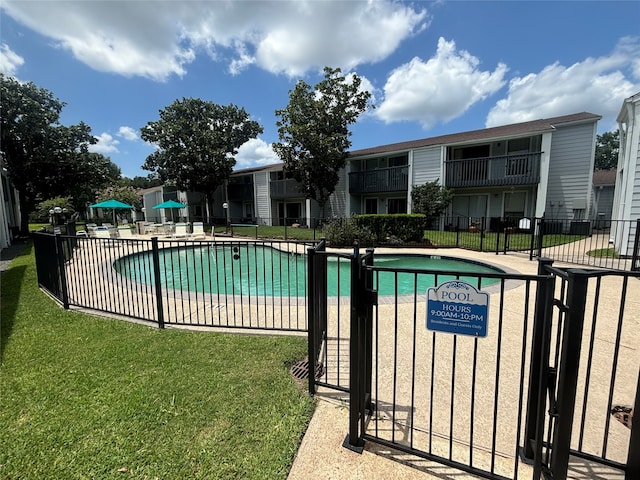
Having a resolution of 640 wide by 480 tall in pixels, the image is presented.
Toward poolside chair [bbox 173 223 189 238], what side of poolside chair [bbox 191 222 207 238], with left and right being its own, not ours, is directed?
right

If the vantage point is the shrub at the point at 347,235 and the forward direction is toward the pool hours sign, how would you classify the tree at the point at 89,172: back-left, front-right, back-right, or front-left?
back-right

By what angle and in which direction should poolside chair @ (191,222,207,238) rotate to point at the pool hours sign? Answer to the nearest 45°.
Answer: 0° — it already faces it

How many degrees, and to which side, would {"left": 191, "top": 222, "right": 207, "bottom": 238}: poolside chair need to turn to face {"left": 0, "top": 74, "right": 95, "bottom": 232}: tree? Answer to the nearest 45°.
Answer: approximately 90° to its right

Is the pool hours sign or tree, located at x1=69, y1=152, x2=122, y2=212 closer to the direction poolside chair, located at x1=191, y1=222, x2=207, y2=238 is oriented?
the pool hours sign

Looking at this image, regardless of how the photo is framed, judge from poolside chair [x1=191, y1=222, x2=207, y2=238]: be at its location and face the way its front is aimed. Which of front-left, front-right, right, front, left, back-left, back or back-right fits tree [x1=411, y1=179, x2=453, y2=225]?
front-left

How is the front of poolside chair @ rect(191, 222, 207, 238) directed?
toward the camera

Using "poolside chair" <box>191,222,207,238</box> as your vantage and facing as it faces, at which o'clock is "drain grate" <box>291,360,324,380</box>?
The drain grate is roughly at 12 o'clock from the poolside chair.

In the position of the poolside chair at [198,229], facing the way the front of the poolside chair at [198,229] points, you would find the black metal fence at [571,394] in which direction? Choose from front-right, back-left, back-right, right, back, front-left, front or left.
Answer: front

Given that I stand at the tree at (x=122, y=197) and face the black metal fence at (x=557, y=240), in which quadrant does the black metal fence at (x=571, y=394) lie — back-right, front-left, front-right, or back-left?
front-right

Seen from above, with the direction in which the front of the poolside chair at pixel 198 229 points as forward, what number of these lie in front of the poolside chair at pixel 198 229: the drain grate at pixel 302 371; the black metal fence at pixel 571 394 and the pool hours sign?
3

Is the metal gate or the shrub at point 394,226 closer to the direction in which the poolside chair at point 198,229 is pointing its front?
the metal gate

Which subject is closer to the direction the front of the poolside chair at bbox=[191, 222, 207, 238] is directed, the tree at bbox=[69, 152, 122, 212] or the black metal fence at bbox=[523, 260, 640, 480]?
the black metal fence

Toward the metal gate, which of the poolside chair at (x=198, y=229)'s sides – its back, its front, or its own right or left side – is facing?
front

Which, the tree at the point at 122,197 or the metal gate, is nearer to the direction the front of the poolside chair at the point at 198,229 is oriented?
the metal gate
